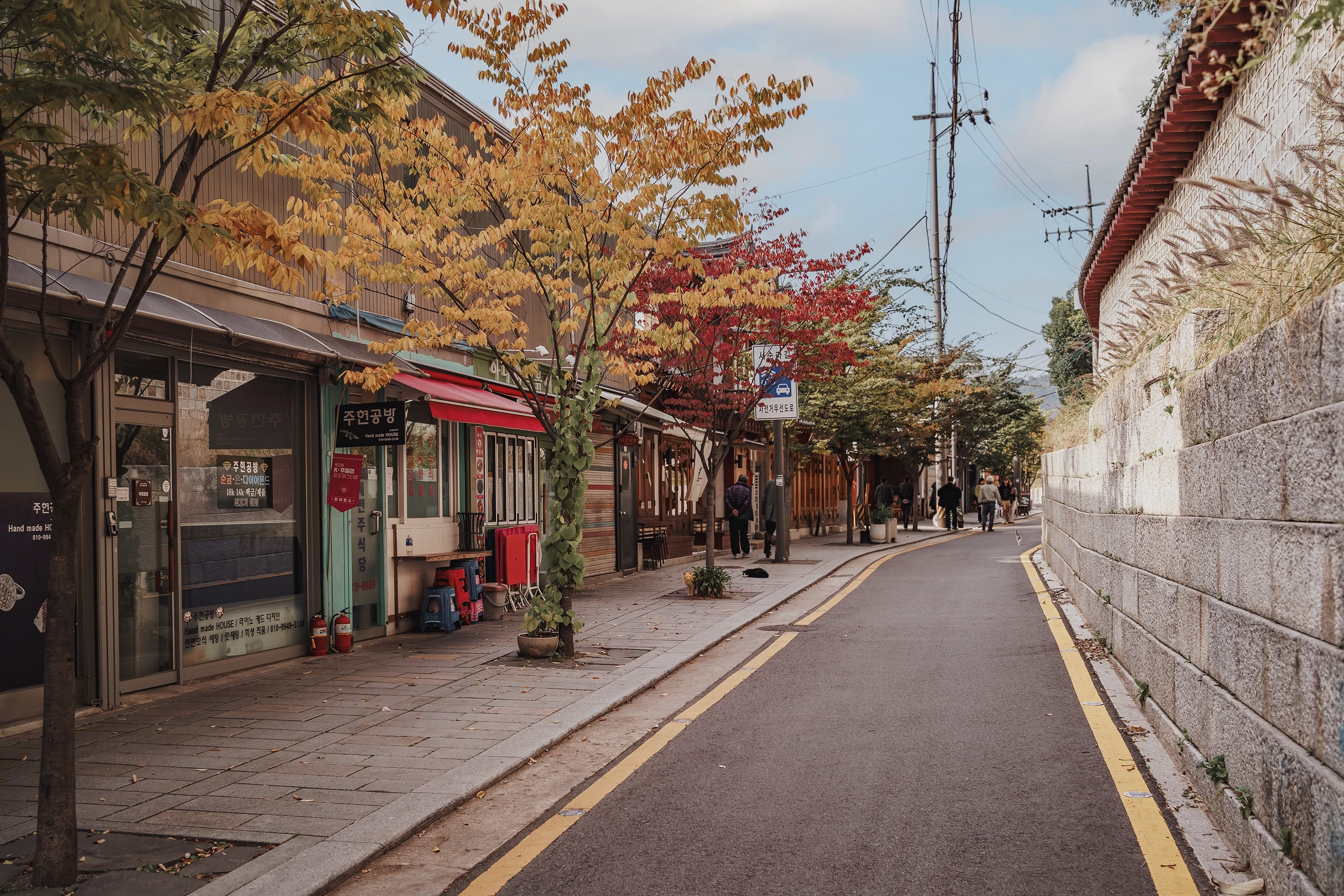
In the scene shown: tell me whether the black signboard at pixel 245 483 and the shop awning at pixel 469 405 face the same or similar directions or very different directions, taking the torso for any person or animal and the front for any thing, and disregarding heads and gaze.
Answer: same or similar directions

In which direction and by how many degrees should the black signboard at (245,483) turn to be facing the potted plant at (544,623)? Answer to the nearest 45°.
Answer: approximately 45° to its left

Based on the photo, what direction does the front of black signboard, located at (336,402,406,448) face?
toward the camera

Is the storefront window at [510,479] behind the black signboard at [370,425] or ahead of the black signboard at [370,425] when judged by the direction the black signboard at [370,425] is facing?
behind

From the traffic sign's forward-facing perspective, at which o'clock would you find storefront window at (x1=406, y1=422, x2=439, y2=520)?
The storefront window is roughly at 1 o'clock from the traffic sign.

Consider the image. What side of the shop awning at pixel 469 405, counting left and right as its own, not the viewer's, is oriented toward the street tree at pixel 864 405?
left

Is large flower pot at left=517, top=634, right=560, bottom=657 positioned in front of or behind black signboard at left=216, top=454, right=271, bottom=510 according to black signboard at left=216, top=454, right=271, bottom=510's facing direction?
in front

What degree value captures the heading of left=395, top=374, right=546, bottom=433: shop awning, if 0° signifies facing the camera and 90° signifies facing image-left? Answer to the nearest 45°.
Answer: approximately 315°

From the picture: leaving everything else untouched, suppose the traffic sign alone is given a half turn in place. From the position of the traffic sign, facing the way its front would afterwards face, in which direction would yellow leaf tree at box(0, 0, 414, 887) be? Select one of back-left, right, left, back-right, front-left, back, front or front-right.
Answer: back

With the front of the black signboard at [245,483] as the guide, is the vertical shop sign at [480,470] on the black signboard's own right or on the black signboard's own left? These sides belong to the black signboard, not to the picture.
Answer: on the black signboard's own left

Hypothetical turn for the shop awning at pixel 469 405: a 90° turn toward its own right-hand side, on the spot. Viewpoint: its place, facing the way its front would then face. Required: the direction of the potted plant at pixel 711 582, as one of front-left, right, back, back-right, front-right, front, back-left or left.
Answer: back

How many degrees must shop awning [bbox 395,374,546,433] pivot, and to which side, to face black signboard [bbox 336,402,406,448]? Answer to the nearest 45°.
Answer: approximately 90° to its right

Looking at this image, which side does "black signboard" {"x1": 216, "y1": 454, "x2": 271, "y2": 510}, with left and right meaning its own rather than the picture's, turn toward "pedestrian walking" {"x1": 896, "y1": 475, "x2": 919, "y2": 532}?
left

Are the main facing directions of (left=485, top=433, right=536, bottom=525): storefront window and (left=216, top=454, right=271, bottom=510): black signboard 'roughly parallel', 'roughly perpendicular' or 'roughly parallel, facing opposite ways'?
roughly parallel

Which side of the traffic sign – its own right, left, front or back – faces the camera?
front

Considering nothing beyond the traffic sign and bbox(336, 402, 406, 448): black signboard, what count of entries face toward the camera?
2
